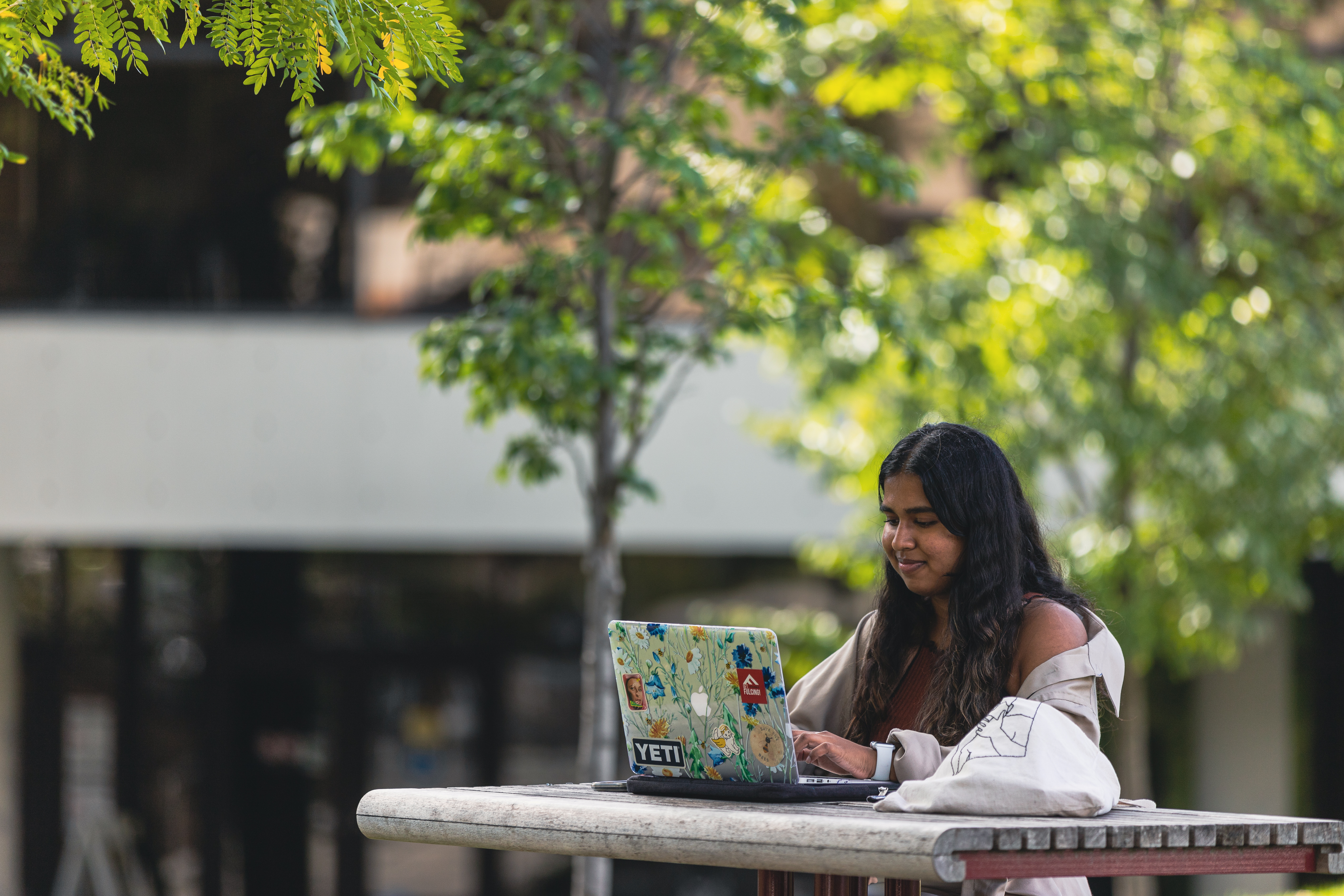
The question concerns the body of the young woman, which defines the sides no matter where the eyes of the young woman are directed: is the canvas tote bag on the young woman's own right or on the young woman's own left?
on the young woman's own left

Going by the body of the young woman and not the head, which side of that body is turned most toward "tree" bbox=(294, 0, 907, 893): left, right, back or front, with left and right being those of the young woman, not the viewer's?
right

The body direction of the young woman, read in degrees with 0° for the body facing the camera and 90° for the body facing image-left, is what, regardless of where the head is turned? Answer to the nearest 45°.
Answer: approximately 45°

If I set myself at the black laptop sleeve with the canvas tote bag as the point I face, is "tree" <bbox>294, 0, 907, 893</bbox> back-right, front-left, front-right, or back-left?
back-left

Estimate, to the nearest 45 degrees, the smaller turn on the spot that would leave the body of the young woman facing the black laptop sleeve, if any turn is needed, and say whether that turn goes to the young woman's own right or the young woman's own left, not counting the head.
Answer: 0° — they already face it
